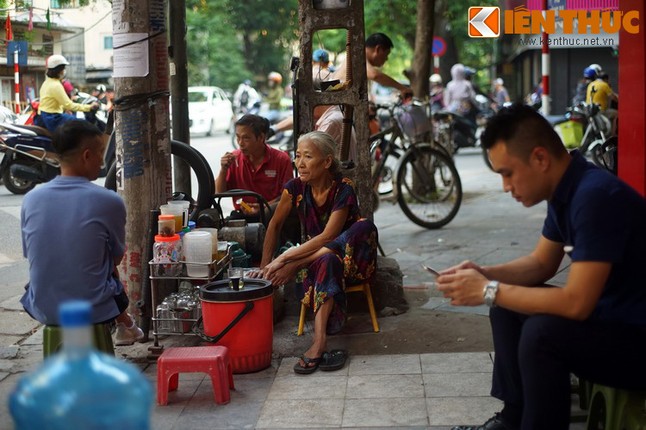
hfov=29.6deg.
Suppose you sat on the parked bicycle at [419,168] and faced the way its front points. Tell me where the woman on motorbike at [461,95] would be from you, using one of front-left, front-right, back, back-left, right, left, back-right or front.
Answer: back-left

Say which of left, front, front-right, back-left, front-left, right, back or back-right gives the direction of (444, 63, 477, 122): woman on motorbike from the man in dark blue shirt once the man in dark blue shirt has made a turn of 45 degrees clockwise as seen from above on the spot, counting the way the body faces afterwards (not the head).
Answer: front-right

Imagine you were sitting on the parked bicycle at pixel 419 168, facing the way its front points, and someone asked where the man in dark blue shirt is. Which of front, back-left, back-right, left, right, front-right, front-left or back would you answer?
front-right

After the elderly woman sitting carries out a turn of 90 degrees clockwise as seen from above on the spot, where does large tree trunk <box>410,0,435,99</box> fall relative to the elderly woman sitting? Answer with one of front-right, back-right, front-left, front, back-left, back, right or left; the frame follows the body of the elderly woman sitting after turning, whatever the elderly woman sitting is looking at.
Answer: front-right

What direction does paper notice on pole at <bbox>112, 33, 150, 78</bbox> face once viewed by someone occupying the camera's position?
facing the viewer

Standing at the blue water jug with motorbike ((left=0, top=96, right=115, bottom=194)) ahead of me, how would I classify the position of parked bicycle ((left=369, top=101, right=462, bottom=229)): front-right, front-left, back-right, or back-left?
front-right

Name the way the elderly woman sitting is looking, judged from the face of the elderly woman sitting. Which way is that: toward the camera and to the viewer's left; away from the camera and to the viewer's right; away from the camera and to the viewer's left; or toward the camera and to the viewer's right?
toward the camera and to the viewer's left

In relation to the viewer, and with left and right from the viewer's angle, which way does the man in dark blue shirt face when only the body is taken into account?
facing to the left of the viewer

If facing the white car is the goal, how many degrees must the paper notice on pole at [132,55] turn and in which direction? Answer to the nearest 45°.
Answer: approximately 180°

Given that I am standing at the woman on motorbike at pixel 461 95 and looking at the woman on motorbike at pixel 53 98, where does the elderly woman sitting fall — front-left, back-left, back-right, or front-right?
front-left

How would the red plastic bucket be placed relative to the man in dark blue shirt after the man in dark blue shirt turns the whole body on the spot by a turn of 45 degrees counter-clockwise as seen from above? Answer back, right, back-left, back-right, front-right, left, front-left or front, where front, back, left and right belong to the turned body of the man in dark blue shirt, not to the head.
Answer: right

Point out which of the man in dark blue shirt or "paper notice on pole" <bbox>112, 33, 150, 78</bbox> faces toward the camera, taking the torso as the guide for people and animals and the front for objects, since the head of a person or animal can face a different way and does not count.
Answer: the paper notice on pole

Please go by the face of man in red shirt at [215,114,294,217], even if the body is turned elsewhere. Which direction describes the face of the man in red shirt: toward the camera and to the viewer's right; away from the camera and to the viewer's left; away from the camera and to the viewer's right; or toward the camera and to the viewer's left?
toward the camera and to the viewer's left

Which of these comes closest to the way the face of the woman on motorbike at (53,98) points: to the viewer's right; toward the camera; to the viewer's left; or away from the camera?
to the viewer's right
